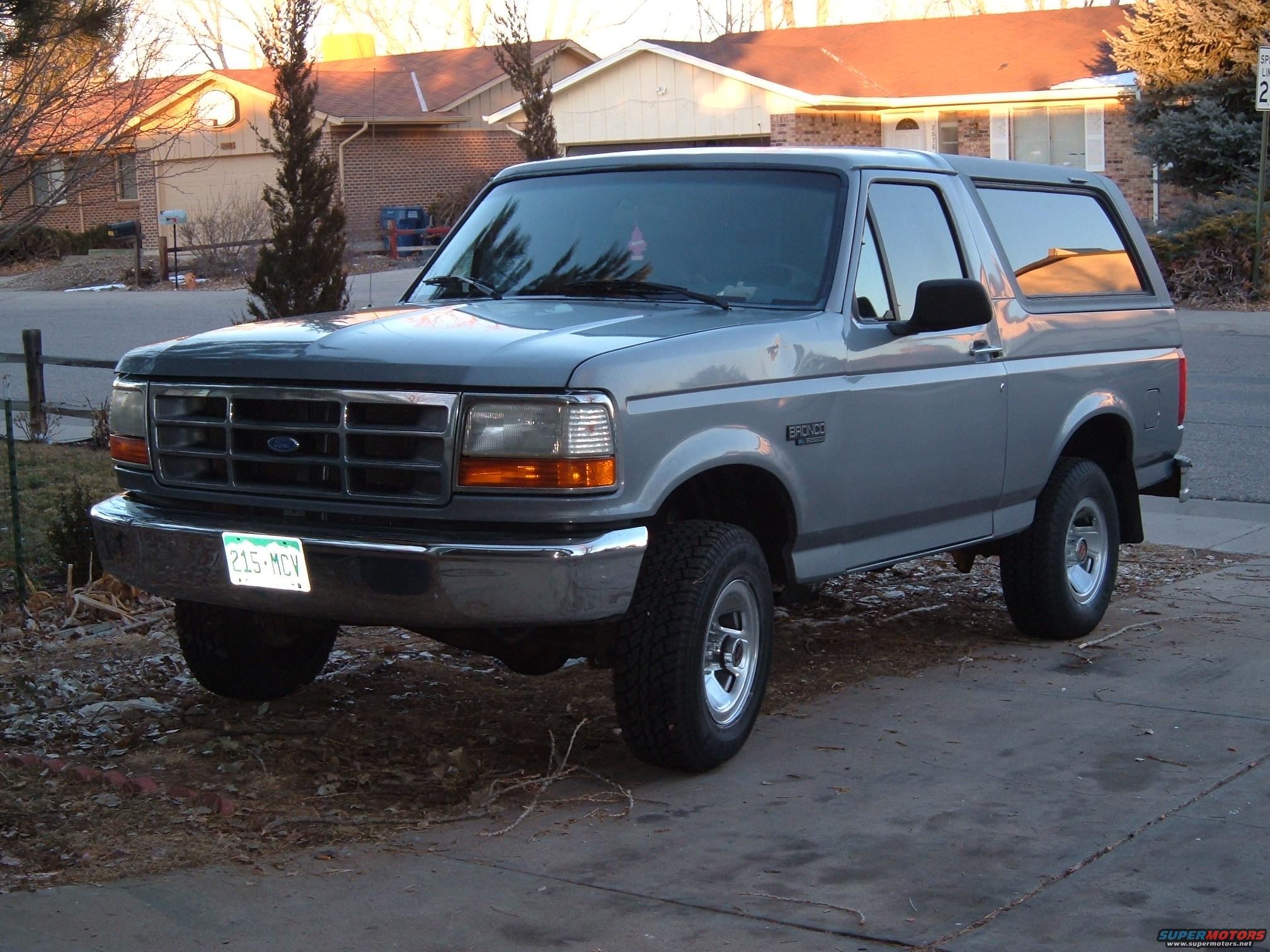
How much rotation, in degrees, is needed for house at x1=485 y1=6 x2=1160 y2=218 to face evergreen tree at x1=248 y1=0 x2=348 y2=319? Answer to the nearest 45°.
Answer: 0° — it already faces it

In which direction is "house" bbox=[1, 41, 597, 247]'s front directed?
toward the camera

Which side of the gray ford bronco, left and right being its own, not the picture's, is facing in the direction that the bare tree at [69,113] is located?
right

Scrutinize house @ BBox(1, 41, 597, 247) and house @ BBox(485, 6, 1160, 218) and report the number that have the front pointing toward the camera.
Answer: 2

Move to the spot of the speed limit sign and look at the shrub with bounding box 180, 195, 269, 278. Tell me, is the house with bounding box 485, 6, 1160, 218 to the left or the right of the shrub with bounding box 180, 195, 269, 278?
right

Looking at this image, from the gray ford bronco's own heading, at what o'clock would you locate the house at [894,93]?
The house is roughly at 5 o'clock from the gray ford bronco.

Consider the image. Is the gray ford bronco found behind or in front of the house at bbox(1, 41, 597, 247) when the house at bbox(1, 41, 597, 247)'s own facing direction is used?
in front

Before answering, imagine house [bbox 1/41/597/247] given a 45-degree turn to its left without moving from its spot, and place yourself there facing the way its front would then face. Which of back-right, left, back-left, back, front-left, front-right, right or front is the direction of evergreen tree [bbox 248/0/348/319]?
front-right

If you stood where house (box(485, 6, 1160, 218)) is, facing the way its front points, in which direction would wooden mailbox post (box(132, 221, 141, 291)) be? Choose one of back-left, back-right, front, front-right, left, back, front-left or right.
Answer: right

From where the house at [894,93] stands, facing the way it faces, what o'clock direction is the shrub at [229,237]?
The shrub is roughly at 3 o'clock from the house.

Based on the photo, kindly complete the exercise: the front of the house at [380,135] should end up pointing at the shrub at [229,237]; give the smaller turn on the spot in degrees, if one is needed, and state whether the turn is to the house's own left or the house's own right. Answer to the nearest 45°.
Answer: approximately 45° to the house's own right

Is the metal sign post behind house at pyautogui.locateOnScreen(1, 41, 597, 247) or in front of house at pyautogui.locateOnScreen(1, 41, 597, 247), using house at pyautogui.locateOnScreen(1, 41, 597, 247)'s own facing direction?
in front

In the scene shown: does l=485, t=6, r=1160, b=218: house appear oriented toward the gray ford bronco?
yes

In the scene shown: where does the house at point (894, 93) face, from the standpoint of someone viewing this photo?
facing the viewer
